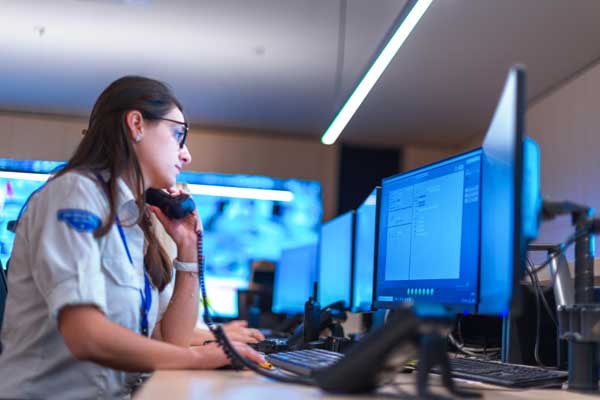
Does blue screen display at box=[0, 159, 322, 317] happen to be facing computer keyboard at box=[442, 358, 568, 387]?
yes

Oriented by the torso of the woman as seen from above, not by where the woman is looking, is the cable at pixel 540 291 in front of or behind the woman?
in front

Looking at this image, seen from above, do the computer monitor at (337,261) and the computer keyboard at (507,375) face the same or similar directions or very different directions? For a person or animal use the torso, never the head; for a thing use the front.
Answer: same or similar directions

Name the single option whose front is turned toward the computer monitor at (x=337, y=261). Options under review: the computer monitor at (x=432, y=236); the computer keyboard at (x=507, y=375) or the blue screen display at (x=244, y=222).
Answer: the blue screen display

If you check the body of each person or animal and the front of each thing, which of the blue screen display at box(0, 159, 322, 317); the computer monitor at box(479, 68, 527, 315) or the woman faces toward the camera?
the blue screen display

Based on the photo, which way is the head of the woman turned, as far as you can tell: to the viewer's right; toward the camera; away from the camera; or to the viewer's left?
to the viewer's right

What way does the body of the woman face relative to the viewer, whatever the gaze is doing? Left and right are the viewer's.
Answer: facing to the right of the viewer

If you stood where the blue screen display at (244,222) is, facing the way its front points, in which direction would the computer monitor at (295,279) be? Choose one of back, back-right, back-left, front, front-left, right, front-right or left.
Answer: front

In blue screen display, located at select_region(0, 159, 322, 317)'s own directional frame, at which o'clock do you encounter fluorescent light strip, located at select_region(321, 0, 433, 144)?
The fluorescent light strip is roughly at 12 o'clock from the blue screen display.

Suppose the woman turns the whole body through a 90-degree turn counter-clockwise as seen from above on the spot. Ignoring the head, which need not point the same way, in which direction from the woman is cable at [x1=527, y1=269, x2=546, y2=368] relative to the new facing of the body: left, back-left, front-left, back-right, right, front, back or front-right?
right

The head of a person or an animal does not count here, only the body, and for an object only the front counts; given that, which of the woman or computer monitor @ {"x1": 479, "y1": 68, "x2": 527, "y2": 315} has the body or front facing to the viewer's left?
the computer monitor

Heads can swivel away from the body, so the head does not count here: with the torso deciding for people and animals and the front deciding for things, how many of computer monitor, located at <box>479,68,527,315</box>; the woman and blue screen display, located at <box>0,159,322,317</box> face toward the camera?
1

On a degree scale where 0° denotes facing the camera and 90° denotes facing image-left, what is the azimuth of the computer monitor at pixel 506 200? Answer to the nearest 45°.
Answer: approximately 90°

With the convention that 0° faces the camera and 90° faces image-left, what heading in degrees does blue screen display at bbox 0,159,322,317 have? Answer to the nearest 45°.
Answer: approximately 0°

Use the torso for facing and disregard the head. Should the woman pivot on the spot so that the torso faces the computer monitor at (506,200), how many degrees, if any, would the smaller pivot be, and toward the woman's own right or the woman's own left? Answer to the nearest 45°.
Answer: approximately 45° to the woman's own right
